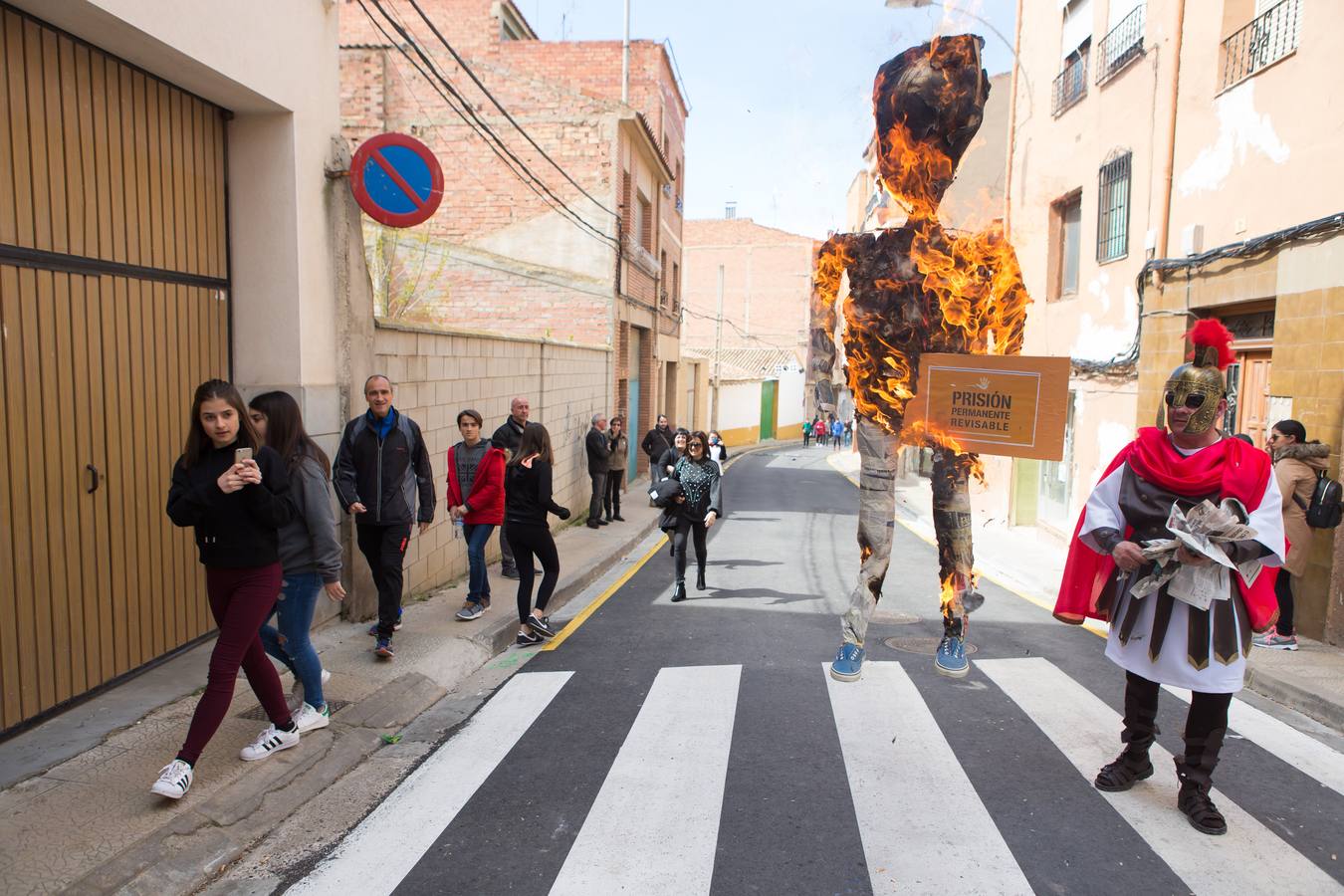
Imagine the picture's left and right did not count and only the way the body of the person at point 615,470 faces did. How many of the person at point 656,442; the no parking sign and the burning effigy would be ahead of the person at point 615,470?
2

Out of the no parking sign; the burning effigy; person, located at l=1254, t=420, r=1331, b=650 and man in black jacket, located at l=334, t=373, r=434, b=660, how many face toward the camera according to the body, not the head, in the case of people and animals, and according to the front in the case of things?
3

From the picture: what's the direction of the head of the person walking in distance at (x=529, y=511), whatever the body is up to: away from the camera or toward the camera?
away from the camera

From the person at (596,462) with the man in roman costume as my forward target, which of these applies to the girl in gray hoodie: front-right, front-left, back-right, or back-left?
front-right

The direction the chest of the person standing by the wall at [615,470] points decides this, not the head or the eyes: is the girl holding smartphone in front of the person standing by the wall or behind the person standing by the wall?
in front

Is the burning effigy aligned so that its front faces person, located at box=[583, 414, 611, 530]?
no

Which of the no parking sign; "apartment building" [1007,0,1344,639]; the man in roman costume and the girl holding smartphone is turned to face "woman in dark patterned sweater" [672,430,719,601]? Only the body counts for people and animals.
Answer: the apartment building

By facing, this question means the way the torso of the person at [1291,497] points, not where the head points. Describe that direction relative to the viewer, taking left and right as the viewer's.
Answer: facing to the left of the viewer

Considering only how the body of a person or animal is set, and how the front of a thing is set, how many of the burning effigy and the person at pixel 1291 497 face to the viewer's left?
1

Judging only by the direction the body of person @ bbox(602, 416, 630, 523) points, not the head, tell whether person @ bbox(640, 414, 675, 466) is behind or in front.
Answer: behind

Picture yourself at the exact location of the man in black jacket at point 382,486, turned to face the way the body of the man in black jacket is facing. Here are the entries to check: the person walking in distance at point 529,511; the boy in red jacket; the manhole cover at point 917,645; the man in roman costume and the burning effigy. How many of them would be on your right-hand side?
0

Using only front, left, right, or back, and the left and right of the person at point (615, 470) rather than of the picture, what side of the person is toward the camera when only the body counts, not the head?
front

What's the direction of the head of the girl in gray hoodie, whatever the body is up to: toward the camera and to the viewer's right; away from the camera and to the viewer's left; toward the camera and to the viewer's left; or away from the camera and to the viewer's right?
toward the camera and to the viewer's left

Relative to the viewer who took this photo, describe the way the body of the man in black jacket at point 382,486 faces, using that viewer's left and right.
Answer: facing the viewer

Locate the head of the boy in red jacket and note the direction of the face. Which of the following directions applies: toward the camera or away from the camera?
toward the camera

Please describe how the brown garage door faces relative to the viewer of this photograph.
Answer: facing the viewer and to the right of the viewer

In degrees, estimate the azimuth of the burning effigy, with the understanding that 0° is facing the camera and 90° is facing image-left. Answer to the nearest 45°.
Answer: approximately 0°

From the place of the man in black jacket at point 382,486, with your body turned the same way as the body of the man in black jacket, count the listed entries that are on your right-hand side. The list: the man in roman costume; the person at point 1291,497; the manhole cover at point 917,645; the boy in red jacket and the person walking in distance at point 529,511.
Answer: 0

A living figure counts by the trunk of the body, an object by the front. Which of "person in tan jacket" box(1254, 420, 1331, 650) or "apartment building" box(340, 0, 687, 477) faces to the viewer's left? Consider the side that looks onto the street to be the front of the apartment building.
the person in tan jacket

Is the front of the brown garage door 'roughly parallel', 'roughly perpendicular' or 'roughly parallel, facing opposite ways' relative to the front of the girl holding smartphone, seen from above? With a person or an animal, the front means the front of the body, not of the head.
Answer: roughly perpendicular

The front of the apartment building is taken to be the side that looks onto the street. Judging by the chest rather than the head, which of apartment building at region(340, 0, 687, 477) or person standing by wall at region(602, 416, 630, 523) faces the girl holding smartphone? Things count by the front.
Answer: the person standing by wall
